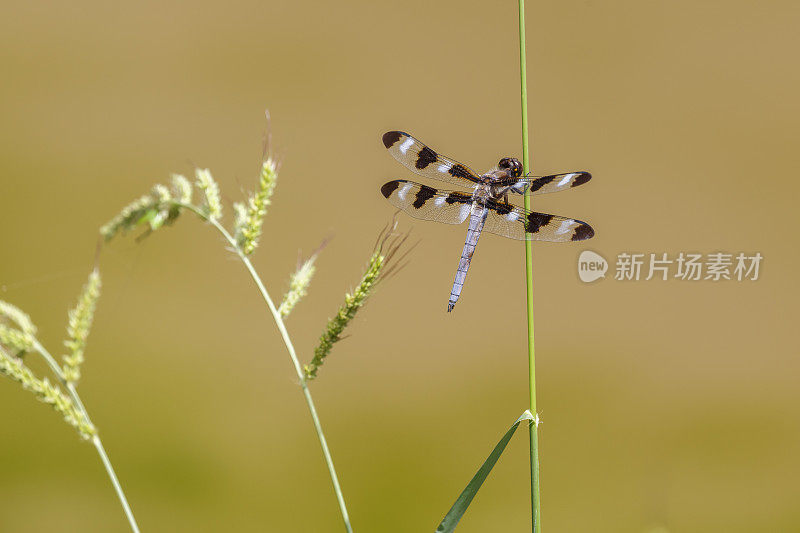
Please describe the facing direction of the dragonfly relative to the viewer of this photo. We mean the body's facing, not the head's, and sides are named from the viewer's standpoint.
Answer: facing away from the viewer and to the right of the viewer
